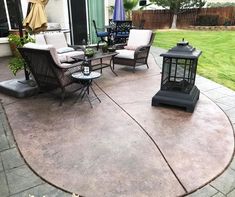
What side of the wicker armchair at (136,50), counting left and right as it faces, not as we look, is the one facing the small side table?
front

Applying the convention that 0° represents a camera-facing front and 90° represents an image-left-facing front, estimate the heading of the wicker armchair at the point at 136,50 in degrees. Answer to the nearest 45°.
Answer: approximately 45°

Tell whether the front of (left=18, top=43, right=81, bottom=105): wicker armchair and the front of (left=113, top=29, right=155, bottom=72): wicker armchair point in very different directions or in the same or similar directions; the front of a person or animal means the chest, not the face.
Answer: very different directions

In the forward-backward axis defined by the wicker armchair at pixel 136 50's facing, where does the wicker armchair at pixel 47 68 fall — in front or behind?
in front

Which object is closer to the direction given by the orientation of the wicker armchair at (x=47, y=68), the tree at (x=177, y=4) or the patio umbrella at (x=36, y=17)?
the tree

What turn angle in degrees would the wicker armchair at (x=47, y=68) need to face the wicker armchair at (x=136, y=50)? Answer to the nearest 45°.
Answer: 0° — it already faces it
